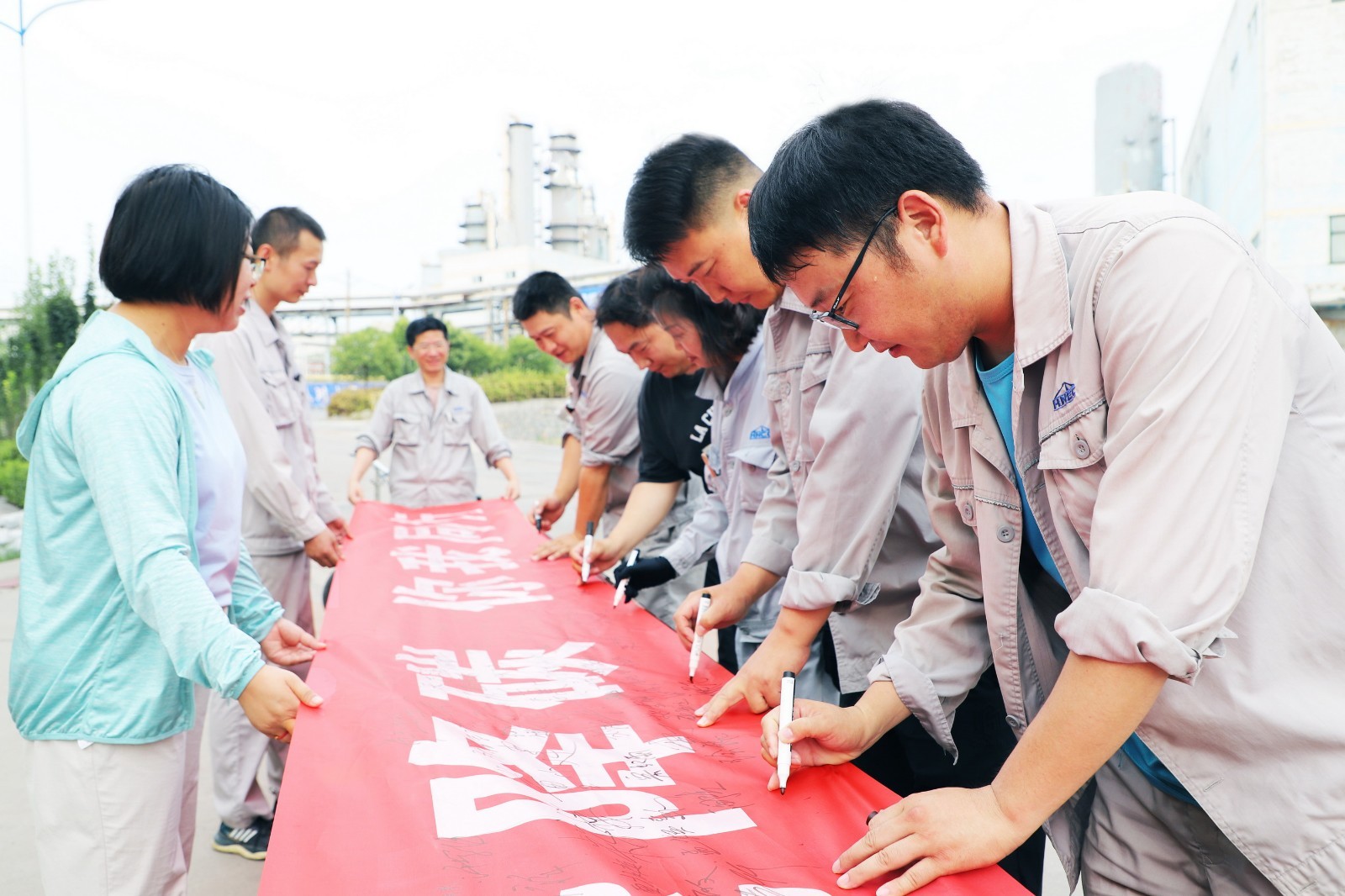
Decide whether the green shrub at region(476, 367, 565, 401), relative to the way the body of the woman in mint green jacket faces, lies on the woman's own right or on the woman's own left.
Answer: on the woman's own left

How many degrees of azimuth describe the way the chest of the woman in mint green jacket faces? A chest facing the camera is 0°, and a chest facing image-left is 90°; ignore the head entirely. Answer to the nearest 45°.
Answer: approximately 270°

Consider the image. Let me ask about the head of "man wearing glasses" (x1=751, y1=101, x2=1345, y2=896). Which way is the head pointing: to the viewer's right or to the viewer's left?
to the viewer's left

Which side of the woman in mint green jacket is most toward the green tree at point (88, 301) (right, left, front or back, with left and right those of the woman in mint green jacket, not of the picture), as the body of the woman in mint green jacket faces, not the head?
left

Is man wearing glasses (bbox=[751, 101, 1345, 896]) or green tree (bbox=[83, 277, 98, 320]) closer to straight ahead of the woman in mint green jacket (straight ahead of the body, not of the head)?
the man wearing glasses

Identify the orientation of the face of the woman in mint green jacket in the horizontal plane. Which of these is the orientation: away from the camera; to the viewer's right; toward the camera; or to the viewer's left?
to the viewer's right
